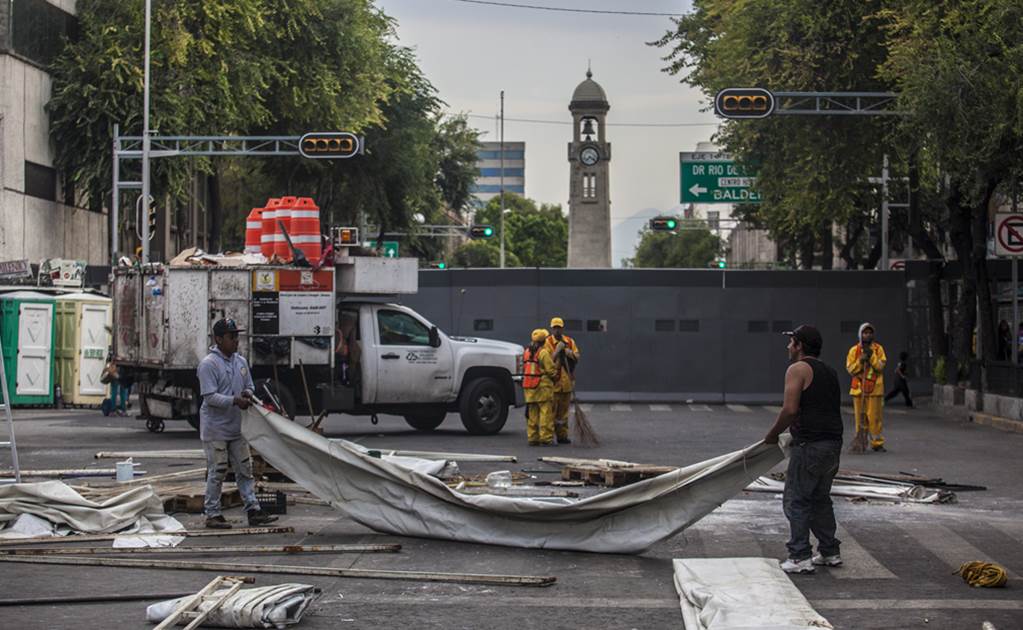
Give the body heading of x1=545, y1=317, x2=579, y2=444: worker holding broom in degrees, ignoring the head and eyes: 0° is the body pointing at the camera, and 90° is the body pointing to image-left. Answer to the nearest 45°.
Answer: approximately 0°

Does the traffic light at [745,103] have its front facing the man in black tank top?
yes

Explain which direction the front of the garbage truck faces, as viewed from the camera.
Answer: facing to the right of the viewer

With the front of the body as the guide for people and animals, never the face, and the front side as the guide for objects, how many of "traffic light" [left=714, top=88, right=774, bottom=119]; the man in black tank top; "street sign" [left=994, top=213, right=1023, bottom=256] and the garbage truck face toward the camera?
2

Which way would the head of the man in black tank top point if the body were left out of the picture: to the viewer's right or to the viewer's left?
to the viewer's left

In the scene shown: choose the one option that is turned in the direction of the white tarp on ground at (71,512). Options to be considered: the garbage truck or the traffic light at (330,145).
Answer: the traffic light

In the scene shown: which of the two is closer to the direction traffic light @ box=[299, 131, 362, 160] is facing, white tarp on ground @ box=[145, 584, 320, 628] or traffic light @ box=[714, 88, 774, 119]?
the white tarp on ground

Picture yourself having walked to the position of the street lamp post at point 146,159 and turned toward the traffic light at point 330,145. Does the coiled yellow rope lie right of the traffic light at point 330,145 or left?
right

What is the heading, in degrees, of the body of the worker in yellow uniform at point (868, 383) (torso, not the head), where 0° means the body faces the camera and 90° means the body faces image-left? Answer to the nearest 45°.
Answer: approximately 0°

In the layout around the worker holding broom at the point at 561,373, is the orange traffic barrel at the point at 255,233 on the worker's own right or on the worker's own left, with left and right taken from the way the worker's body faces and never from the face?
on the worker's own right
